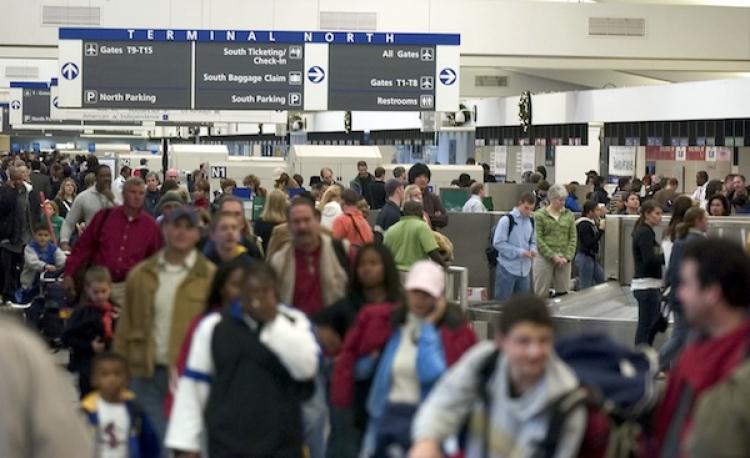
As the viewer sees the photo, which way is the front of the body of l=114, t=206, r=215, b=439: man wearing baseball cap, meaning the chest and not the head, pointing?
toward the camera

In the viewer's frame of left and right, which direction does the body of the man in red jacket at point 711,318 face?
facing to the left of the viewer

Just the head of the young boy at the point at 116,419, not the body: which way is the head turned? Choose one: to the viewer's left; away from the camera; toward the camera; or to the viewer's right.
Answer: toward the camera

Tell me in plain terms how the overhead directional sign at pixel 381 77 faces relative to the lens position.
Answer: facing the viewer

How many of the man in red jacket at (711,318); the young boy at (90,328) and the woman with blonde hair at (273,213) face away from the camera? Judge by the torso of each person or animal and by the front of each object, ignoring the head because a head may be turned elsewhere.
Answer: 1

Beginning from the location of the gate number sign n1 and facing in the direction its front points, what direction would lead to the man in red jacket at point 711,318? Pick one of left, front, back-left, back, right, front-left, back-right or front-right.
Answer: front

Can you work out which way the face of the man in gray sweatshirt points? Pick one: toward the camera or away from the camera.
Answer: toward the camera

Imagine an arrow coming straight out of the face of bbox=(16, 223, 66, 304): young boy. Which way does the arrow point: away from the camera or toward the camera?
toward the camera

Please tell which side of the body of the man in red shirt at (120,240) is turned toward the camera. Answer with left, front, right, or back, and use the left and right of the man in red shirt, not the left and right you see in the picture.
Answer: front

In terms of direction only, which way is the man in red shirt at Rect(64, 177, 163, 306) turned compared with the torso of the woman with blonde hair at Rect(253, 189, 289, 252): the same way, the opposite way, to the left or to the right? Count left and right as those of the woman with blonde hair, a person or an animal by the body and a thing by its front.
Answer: the opposite way

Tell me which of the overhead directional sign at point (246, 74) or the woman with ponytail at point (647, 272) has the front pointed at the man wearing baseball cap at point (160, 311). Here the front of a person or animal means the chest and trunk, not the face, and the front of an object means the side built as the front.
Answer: the overhead directional sign

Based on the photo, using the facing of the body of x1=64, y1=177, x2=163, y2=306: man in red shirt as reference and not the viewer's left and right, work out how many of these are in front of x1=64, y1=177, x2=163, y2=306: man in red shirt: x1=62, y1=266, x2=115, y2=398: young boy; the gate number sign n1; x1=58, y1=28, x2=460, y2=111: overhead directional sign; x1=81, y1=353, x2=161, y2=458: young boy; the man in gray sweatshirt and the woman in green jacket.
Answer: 3

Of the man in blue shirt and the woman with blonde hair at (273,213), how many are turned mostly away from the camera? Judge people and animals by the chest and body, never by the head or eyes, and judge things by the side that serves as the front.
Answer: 1

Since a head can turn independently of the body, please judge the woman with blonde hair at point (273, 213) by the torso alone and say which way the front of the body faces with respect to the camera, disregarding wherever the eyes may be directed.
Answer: away from the camera

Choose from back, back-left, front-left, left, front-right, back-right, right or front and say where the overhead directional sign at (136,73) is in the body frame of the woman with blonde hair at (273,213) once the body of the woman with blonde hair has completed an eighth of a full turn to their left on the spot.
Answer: front-right
